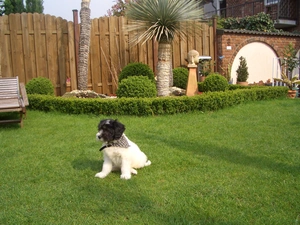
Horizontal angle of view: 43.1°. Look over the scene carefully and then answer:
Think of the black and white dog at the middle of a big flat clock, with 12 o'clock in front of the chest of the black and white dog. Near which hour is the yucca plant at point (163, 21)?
The yucca plant is roughly at 5 o'clock from the black and white dog.

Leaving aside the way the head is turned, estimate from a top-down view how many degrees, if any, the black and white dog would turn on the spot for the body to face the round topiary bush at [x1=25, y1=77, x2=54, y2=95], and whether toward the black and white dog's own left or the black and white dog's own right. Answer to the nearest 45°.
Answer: approximately 135° to the black and white dog's own right

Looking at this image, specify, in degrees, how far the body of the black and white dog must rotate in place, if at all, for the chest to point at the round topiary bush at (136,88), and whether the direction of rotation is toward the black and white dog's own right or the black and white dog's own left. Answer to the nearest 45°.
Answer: approximately 135° to the black and white dog's own right

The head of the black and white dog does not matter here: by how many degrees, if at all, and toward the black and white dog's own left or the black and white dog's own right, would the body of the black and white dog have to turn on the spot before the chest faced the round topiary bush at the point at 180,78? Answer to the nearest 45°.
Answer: approximately 135° to the black and white dog's own right

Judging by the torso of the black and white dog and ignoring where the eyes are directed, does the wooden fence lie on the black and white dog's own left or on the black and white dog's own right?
on the black and white dog's own right

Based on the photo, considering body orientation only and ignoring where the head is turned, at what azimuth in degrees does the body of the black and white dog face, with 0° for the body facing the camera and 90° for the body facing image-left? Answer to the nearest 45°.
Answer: approximately 45°

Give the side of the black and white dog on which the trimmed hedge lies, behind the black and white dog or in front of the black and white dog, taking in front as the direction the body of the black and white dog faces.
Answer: behind

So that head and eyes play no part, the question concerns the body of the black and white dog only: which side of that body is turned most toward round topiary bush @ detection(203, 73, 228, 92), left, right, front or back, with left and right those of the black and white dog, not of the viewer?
back

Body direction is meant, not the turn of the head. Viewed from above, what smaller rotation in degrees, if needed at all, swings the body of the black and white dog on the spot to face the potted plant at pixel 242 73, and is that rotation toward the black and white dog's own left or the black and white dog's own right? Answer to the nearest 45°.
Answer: approximately 180°

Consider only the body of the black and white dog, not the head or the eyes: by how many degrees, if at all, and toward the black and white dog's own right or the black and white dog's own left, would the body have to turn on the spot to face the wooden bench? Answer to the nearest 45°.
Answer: approximately 90° to the black and white dog's own right
